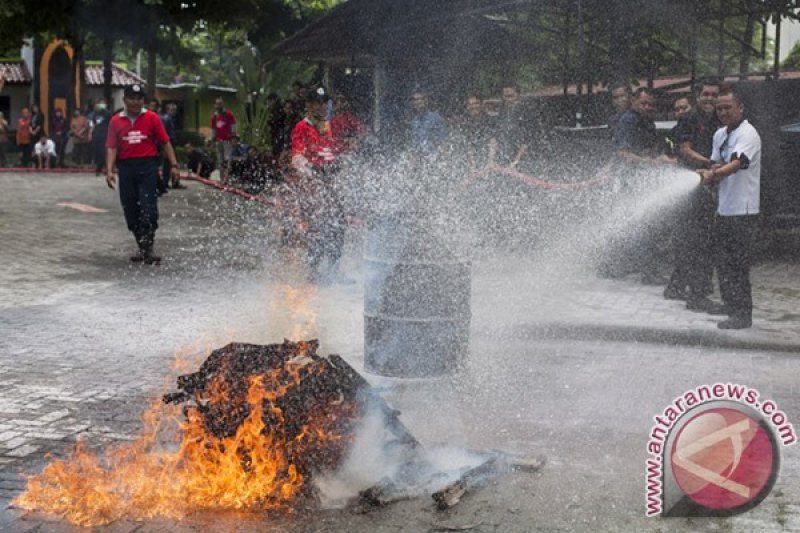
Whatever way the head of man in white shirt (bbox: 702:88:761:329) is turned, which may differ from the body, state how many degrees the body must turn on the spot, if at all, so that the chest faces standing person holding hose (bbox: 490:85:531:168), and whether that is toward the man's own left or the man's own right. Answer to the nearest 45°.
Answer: approximately 90° to the man's own right

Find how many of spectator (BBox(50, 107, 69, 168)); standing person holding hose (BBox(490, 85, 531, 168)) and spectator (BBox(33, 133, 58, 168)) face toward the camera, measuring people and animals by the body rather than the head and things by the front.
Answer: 3

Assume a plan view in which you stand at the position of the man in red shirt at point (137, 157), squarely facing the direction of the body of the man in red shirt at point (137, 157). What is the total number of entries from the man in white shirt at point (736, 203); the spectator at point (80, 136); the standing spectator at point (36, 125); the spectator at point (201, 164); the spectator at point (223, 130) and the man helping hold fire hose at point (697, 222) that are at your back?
4

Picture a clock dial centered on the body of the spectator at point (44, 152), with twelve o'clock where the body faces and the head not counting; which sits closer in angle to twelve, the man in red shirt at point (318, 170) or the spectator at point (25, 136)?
the man in red shirt

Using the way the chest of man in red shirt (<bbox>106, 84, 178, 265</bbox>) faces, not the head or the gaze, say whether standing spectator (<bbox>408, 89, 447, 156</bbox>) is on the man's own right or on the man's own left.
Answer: on the man's own left

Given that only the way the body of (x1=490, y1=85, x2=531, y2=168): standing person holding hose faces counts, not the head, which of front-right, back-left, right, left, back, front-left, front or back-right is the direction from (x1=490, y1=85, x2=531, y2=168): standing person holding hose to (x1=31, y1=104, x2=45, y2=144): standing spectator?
back-right

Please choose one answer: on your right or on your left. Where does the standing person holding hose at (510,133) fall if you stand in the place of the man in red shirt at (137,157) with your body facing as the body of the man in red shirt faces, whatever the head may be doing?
on your left

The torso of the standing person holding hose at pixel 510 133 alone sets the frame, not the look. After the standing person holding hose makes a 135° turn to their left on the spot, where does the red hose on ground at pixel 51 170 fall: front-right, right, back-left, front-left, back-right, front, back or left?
left

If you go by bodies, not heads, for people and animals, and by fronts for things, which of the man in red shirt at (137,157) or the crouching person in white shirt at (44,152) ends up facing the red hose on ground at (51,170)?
the crouching person in white shirt
